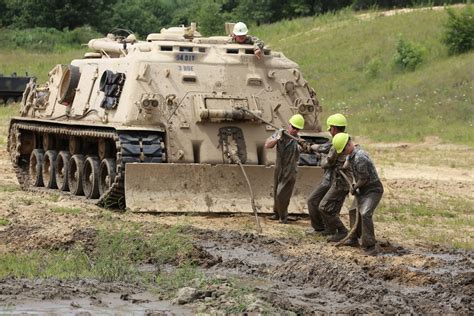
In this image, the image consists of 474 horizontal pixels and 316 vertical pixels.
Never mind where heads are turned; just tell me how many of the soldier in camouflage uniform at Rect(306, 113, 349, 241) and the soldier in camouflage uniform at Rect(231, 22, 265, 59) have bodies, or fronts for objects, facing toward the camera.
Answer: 1

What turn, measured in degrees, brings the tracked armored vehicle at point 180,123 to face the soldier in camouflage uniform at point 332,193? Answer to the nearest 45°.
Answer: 0° — it already faces them

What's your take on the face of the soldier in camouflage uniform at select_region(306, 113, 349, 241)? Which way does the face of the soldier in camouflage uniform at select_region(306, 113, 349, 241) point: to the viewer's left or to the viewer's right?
to the viewer's left

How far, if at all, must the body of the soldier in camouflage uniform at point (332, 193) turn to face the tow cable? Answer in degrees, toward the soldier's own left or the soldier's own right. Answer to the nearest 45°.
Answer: approximately 45° to the soldier's own right

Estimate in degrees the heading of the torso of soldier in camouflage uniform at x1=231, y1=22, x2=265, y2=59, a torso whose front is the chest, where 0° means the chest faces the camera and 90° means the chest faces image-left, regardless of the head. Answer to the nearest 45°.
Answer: approximately 0°

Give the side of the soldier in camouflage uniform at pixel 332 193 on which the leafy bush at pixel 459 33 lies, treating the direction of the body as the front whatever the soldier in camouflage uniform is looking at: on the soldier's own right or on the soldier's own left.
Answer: on the soldier's own right

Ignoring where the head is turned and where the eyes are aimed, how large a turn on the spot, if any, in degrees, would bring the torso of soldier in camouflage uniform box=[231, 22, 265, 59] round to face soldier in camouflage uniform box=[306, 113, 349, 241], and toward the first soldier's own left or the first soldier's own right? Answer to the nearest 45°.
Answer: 0° — they already face them

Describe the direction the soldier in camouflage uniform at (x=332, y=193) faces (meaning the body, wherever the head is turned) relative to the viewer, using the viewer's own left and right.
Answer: facing to the left of the viewer

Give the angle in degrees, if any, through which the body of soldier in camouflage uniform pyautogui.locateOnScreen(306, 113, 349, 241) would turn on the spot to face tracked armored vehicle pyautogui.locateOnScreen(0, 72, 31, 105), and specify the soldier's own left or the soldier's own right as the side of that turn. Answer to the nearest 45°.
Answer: approximately 45° to the soldier's own right

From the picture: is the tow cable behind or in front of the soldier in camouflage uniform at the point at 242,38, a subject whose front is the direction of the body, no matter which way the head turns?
in front
